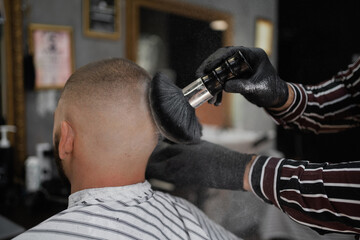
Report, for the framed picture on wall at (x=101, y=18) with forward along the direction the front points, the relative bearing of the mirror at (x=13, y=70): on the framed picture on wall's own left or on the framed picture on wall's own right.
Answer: on the framed picture on wall's own right

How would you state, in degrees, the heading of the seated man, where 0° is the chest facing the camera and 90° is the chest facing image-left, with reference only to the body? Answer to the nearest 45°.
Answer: approximately 135°

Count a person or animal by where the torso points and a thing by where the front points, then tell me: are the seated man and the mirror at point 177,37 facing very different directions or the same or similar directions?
very different directions

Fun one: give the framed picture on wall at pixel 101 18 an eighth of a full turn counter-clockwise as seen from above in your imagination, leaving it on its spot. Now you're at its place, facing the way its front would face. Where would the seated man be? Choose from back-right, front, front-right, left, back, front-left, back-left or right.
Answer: right

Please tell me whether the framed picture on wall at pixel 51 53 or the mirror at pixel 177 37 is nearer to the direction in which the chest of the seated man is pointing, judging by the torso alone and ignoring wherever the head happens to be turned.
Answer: the framed picture on wall

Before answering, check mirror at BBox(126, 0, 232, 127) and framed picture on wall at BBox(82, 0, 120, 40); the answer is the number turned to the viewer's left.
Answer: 0

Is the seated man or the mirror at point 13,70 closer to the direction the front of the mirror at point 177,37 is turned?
the seated man

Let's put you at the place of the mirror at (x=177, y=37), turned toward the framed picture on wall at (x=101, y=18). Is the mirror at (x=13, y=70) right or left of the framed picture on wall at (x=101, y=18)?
left

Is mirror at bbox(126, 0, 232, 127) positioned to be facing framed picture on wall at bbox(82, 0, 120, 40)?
no

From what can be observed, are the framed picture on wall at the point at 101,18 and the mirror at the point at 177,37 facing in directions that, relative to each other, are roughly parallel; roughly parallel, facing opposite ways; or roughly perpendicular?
roughly parallel

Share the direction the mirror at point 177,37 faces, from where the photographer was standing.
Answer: facing the viewer and to the right of the viewer

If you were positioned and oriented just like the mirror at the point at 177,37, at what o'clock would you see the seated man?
The seated man is roughly at 2 o'clock from the mirror.
